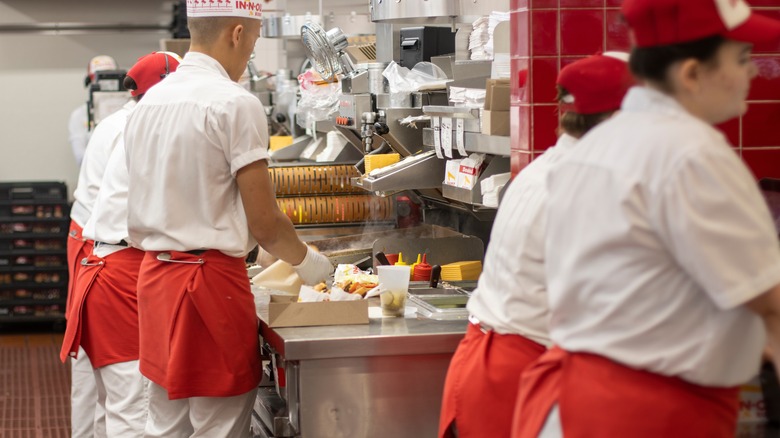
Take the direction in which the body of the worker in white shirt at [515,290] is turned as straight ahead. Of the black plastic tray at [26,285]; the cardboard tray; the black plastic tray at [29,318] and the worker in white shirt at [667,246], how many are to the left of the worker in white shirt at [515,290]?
3

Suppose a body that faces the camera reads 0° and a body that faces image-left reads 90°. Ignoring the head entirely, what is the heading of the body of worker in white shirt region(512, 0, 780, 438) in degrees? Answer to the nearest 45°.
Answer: approximately 225°

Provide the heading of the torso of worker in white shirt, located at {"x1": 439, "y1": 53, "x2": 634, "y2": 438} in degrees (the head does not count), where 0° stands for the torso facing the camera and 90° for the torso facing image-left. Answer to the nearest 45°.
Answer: approximately 225°

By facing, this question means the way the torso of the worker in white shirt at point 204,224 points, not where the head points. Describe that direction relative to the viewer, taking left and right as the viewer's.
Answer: facing away from the viewer and to the right of the viewer

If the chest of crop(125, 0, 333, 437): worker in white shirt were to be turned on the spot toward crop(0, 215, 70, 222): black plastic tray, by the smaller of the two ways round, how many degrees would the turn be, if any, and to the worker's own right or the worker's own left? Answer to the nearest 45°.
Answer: approximately 45° to the worker's own left

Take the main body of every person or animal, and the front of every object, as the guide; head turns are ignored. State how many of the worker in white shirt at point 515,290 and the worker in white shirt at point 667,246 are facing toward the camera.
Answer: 0

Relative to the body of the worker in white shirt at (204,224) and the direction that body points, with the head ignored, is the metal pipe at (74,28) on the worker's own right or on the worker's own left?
on the worker's own left

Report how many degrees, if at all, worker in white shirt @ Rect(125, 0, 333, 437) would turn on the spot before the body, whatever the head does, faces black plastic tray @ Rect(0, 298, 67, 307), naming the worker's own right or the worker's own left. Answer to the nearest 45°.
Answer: approximately 45° to the worker's own left

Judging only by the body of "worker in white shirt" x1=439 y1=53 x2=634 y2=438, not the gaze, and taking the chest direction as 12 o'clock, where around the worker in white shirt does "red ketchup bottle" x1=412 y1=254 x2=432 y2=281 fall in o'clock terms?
The red ketchup bottle is roughly at 10 o'clock from the worker in white shirt.
